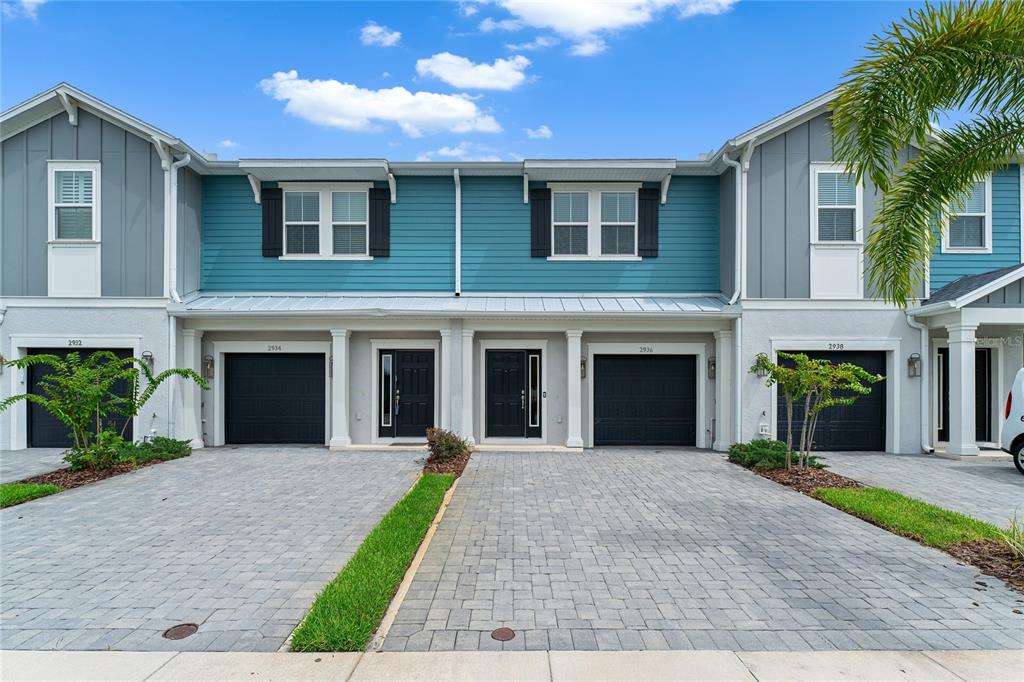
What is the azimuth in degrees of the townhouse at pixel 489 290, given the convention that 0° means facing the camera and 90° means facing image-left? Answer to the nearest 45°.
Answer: approximately 0°

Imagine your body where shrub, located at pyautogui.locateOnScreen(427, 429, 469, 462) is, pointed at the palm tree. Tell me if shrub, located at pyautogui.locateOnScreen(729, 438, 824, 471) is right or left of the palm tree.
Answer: left

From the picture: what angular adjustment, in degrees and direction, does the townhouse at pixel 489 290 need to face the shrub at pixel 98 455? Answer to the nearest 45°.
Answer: approximately 45° to its right
